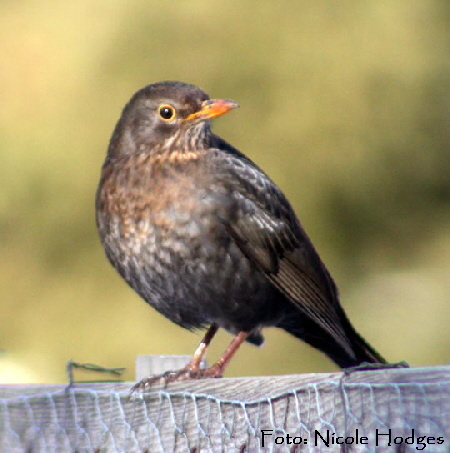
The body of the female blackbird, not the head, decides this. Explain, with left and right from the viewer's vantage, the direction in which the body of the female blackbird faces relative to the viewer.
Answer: facing the viewer and to the left of the viewer
